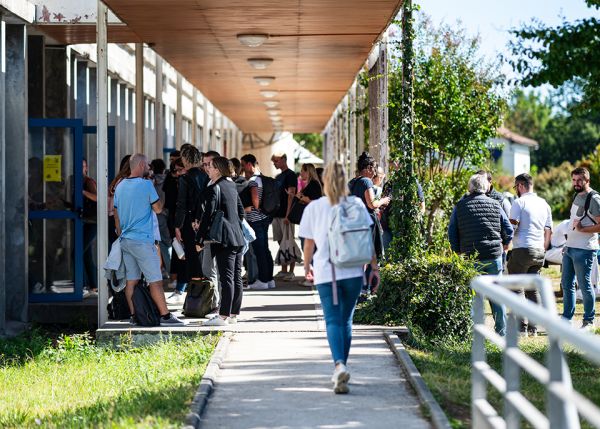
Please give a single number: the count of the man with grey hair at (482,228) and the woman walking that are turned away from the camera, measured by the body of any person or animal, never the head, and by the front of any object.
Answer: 2

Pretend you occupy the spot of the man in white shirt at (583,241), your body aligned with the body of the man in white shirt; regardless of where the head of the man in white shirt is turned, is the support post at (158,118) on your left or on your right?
on your right

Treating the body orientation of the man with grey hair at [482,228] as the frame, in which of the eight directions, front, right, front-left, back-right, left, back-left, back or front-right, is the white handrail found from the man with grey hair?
back

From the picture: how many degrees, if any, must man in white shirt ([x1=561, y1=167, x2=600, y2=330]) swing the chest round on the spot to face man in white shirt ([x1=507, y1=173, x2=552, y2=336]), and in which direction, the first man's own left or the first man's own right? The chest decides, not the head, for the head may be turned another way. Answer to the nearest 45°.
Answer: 0° — they already face them

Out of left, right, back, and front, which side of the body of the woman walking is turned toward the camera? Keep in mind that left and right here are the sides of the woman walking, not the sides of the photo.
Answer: back

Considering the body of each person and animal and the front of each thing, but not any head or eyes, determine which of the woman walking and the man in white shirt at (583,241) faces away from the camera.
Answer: the woman walking

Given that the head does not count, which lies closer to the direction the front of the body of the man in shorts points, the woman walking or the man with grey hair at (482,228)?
the man with grey hair

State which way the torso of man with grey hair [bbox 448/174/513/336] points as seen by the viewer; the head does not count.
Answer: away from the camera

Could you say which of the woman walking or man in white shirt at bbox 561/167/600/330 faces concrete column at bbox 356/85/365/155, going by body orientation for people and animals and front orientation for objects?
the woman walking

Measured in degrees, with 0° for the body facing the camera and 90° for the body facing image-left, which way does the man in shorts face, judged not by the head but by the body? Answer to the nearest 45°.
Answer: approximately 225°

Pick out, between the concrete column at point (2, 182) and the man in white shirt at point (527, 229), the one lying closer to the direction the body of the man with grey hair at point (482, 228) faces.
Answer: the man in white shirt

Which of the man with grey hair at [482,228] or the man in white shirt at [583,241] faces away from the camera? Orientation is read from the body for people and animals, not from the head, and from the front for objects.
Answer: the man with grey hair
